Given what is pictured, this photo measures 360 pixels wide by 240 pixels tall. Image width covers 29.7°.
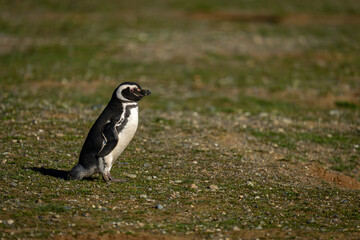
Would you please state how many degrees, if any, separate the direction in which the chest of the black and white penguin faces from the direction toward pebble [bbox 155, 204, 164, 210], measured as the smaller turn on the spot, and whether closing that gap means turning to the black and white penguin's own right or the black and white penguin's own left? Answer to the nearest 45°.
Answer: approximately 45° to the black and white penguin's own right

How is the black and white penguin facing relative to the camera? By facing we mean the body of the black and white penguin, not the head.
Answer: to the viewer's right

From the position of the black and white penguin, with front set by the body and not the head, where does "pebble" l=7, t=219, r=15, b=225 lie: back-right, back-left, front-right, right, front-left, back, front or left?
back-right

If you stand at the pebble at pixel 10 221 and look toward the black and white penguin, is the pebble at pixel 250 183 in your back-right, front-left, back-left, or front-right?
front-right

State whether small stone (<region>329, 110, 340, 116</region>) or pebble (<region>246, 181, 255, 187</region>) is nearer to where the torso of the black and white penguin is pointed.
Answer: the pebble

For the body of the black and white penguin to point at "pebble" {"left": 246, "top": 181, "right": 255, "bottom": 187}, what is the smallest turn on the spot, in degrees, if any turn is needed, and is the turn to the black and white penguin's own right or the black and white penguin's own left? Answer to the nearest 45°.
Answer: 0° — it already faces it

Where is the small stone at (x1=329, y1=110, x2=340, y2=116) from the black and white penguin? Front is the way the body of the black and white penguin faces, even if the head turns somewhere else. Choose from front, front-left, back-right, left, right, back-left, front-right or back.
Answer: front-left

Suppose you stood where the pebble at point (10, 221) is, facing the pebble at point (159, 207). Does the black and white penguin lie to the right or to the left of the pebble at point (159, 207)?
left
